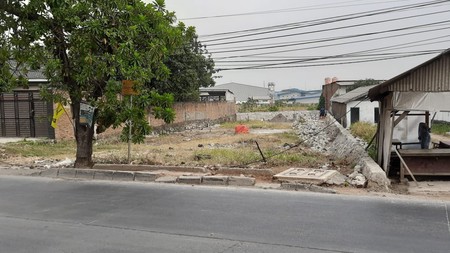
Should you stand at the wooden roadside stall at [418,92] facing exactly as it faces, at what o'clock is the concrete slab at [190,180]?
The concrete slab is roughly at 2 o'clock from the wooden roadside stall.

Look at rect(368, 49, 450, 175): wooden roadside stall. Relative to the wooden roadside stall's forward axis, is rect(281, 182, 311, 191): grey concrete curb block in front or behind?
in front

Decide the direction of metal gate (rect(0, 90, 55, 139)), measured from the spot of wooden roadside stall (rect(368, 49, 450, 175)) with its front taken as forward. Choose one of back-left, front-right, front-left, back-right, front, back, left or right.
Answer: right

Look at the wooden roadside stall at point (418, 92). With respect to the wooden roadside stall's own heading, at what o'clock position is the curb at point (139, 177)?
The curb is roughly at 2 o'clock from the wooden roadside stall.

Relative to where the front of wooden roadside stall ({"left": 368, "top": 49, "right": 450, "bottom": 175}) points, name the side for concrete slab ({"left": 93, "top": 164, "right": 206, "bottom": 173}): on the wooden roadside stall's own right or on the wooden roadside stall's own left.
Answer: on the wooden roadside stall's own right

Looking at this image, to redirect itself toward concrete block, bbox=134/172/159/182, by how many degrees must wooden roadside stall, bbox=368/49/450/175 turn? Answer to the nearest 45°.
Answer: approximately 45° to its right

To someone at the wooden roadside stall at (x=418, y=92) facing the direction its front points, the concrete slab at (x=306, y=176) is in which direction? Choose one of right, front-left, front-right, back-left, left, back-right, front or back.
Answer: front-right

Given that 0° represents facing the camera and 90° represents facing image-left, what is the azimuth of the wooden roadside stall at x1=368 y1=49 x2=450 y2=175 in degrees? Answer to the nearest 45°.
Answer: approximately 0°

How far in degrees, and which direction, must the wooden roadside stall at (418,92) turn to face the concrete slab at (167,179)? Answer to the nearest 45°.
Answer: approximately 45° to its right
